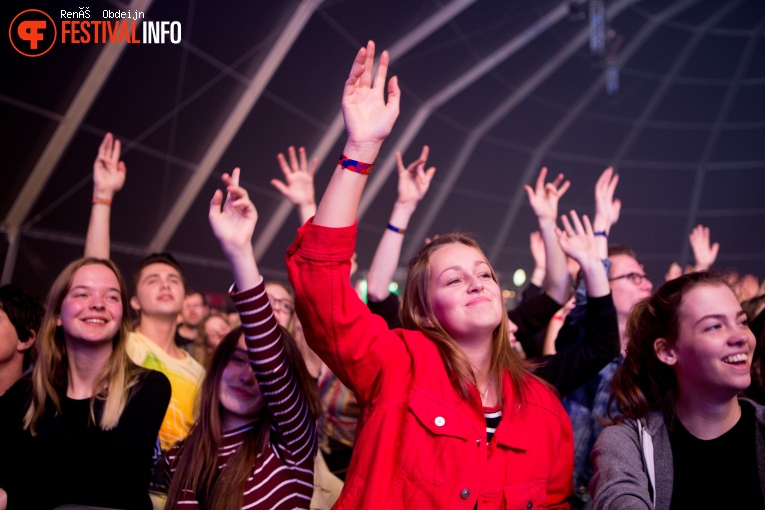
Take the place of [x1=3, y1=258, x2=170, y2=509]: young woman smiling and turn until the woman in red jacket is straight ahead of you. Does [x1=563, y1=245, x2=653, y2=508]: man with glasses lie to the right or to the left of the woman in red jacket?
left

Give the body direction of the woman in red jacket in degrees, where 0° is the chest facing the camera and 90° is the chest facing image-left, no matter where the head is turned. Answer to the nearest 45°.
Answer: approximately 315°

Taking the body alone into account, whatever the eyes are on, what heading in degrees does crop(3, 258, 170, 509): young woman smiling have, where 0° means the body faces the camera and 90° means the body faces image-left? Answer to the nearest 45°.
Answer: approximately 0°
